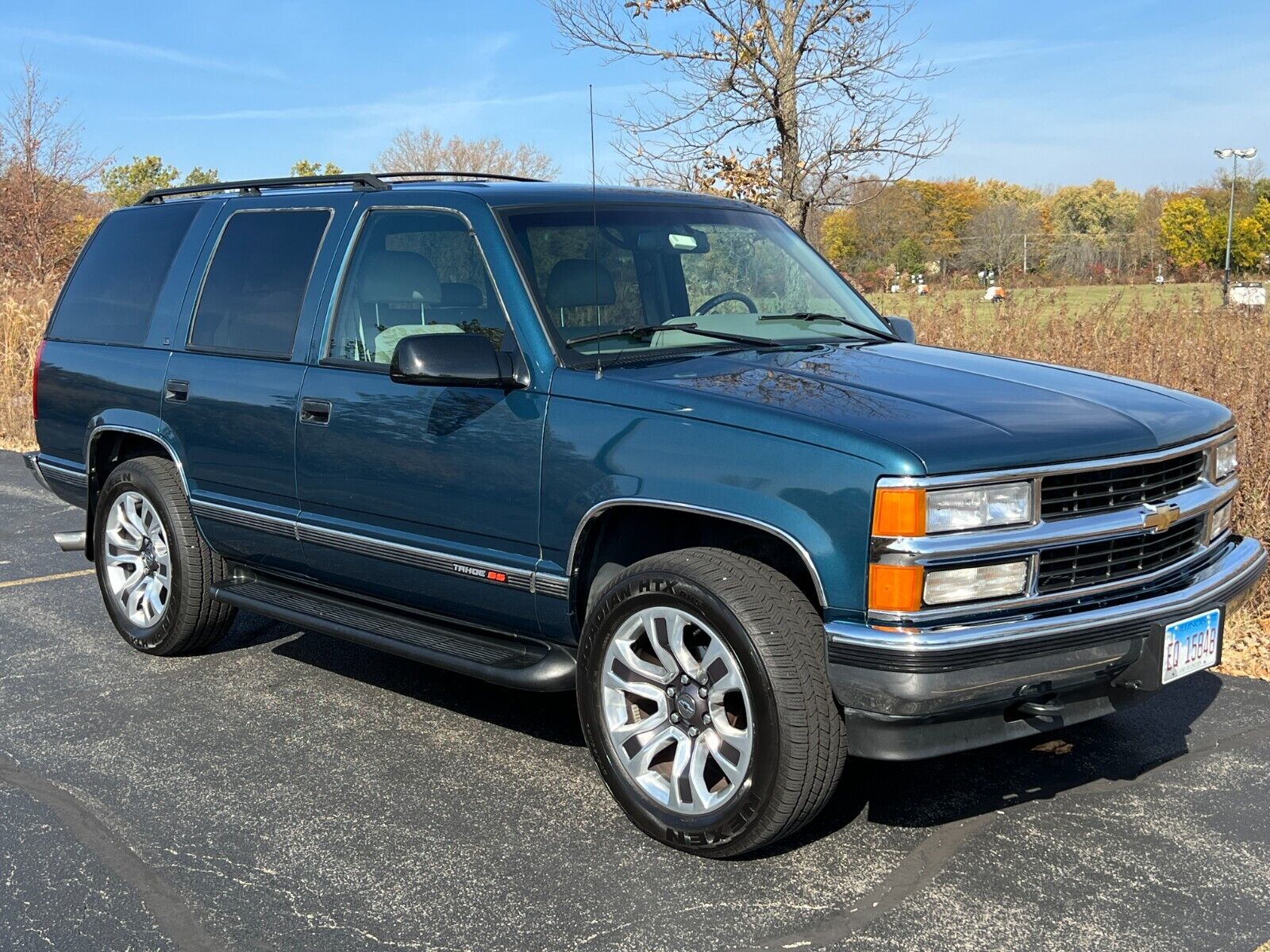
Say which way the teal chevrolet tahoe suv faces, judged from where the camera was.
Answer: facing the viewer and to the right of the viewer
